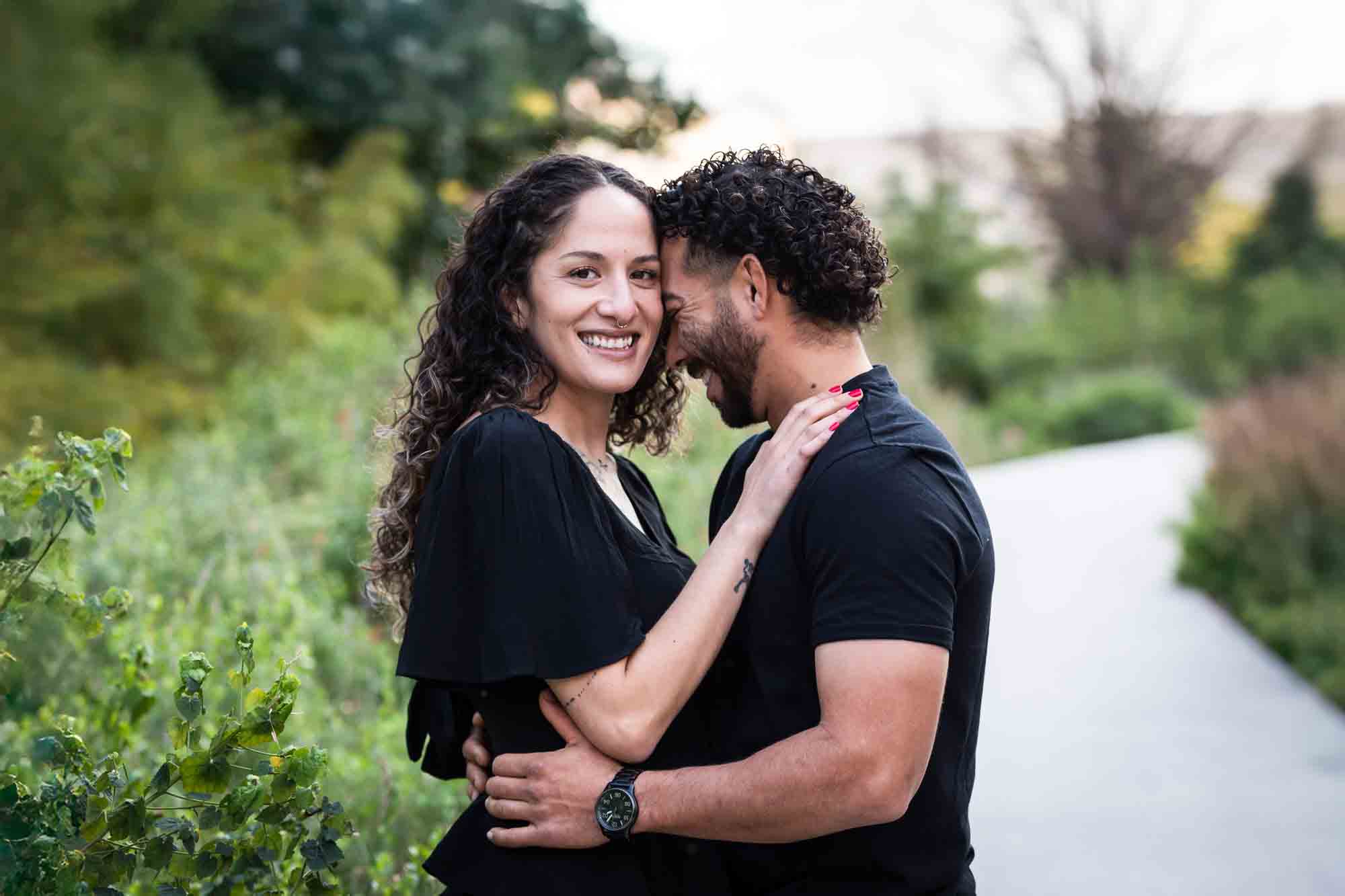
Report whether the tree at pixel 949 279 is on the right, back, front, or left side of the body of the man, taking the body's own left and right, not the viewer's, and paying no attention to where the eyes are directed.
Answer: right

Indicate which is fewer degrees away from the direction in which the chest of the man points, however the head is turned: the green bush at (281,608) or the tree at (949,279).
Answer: the green bush

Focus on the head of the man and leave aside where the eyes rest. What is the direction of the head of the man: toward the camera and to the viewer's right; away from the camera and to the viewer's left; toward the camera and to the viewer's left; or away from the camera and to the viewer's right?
toward the camera and to the viewer's left

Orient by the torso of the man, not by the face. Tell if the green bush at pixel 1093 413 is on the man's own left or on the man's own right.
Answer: on the man's own right

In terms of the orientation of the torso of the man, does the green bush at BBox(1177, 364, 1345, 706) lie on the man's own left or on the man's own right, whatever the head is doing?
on the man's own right

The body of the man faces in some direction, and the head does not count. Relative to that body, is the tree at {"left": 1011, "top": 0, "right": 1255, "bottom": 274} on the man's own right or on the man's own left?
on the man's own right

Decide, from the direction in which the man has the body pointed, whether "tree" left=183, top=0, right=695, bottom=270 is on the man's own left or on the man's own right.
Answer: on the man's own right

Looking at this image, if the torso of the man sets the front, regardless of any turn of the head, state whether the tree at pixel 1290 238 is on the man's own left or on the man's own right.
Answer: on the man's own right

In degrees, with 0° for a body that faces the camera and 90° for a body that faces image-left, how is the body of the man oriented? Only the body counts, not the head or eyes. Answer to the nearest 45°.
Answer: approximately 90°
